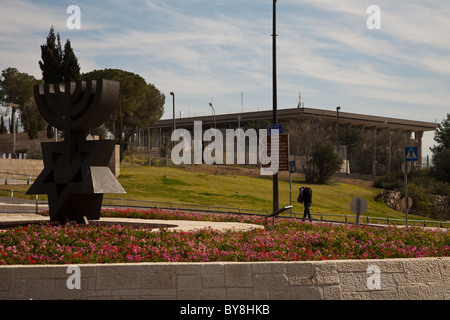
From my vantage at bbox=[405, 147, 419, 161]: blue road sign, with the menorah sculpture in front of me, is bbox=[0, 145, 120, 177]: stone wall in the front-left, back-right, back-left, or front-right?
front-right

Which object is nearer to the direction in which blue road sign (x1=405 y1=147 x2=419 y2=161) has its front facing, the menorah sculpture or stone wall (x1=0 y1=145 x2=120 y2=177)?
the menorah sculpture

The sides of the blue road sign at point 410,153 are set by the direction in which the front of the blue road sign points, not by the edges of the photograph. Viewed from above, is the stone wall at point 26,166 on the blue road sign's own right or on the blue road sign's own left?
on the blue road sign's own right

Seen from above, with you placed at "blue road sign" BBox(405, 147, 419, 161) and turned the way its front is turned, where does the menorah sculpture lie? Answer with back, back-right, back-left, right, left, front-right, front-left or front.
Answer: front-right

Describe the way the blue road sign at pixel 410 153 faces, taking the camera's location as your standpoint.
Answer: facing the viewer

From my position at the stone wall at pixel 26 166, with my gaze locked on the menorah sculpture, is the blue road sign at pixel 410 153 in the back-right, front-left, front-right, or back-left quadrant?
front-left
